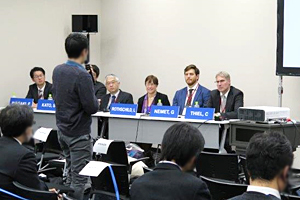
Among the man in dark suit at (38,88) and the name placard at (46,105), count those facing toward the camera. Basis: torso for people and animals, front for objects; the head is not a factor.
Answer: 2

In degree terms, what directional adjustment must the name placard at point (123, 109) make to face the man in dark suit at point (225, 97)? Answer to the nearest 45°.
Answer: approximately 90° to its left

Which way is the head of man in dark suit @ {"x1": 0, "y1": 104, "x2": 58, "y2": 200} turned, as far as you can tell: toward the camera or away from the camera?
away from the camera

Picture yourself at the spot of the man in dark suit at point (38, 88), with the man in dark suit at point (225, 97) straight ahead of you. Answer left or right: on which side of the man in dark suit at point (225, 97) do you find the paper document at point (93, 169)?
right

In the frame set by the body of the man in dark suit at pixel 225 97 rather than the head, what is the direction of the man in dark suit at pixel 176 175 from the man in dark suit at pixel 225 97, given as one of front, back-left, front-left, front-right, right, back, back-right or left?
front-left

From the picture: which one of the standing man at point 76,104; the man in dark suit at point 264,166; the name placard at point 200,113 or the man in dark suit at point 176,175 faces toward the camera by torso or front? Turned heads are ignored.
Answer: the name placard

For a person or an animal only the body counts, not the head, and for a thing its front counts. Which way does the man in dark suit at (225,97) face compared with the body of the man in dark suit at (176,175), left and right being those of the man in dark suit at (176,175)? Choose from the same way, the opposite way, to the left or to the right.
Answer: the opposite way

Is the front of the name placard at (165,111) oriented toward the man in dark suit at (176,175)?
yes
